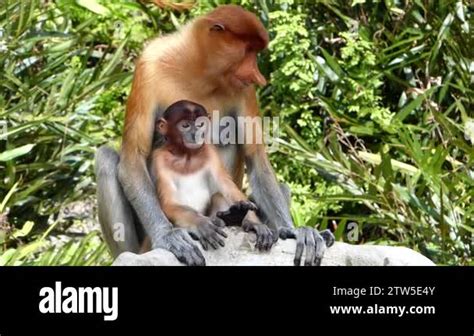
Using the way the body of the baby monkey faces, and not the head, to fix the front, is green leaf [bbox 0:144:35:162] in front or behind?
behind

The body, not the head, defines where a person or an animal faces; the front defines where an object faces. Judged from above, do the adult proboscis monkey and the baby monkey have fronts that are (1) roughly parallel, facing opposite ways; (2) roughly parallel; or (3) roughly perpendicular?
roughly parallel
